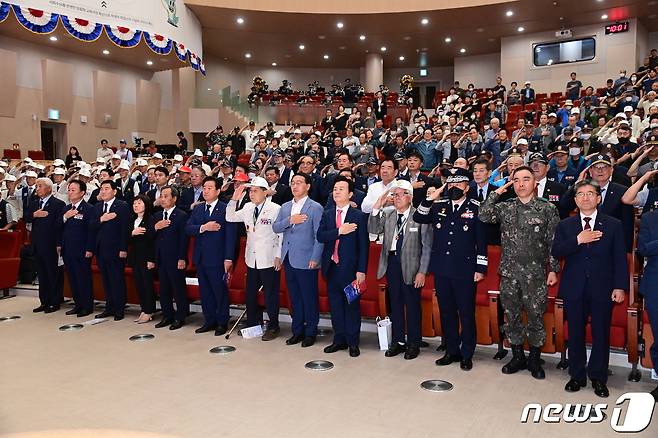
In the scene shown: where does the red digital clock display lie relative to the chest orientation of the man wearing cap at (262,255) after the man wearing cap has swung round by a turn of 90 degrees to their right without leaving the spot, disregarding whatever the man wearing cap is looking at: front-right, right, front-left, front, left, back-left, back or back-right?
right

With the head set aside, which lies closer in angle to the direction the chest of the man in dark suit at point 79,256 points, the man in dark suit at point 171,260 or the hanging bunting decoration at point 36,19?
the man in dark suit

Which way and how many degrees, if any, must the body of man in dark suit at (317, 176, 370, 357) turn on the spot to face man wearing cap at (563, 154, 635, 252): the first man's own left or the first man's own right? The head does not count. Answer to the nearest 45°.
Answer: approximately 135° to the first man's own left

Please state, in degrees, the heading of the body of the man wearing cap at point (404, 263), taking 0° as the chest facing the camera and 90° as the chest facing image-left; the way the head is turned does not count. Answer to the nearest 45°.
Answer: approximately 45°

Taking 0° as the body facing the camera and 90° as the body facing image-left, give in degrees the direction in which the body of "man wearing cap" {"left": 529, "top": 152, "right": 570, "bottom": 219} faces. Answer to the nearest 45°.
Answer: approximately 45°

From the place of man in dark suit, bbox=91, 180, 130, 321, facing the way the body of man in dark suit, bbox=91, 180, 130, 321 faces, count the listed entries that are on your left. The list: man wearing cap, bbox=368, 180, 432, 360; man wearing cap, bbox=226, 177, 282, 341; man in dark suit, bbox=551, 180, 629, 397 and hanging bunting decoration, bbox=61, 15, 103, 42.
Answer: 3

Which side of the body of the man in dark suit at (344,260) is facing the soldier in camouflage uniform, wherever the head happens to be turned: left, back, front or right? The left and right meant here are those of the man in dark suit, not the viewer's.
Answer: left

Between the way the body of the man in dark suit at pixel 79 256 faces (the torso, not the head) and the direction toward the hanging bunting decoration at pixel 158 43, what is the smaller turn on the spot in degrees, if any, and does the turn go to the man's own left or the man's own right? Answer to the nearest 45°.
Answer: approximately 135° to the man's own right

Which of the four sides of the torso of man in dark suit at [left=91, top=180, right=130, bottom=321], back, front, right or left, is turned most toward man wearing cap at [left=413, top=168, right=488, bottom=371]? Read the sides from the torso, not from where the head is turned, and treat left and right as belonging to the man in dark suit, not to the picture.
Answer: left

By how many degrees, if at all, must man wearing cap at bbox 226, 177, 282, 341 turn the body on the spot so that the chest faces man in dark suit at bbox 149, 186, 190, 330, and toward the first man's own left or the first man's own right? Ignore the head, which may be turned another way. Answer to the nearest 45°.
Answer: approximately 90° to the first man's own right
